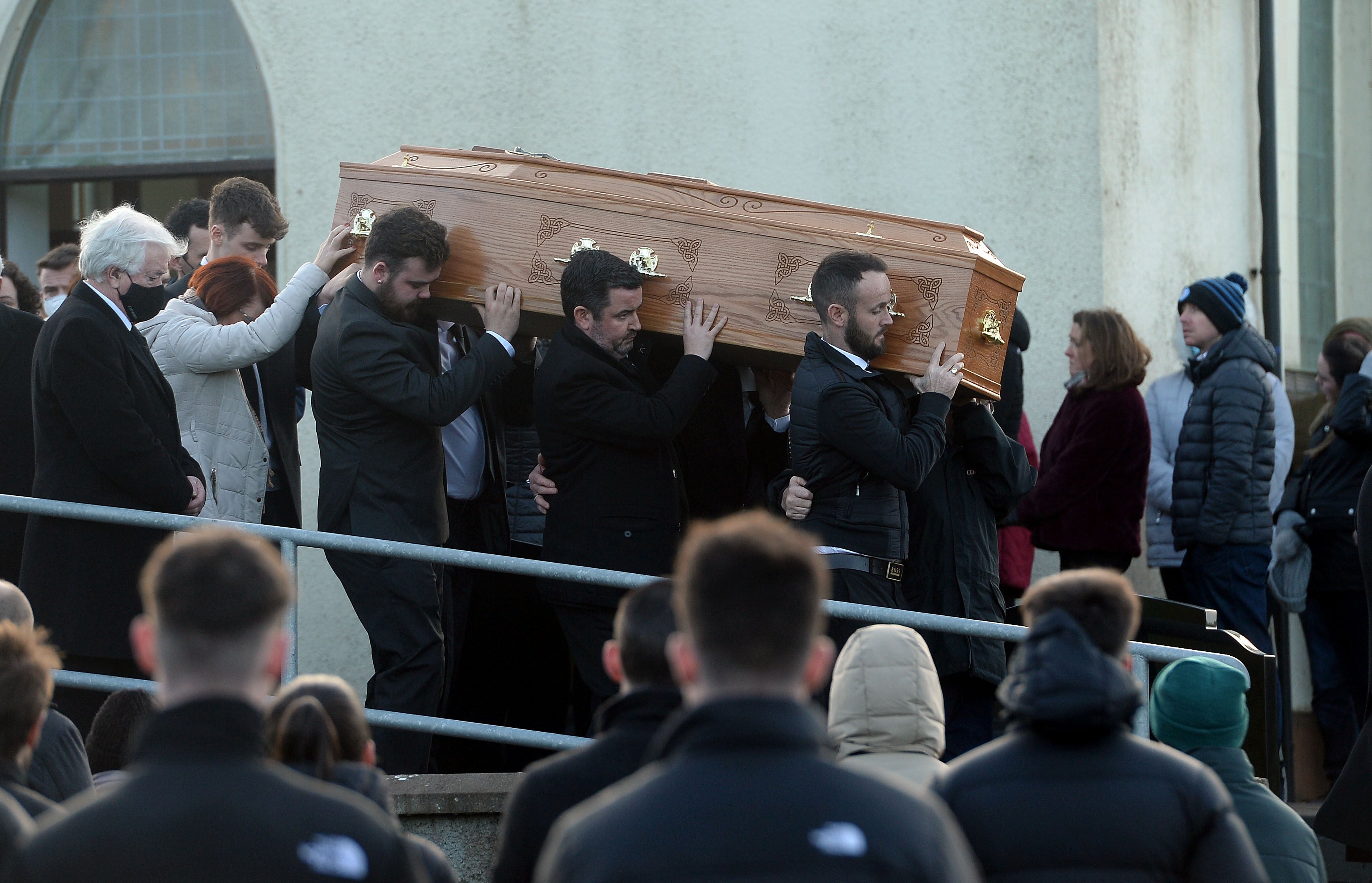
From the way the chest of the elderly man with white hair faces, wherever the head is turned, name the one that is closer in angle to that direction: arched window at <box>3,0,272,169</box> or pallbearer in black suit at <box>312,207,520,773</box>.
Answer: the pallbearer in black suit

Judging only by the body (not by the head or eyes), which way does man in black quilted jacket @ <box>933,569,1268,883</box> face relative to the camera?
away from the camera

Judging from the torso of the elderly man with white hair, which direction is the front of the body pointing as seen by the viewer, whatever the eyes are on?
to the viewer's right

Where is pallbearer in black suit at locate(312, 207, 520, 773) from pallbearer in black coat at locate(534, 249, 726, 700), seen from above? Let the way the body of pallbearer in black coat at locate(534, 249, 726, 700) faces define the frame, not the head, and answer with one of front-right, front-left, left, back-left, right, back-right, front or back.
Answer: back

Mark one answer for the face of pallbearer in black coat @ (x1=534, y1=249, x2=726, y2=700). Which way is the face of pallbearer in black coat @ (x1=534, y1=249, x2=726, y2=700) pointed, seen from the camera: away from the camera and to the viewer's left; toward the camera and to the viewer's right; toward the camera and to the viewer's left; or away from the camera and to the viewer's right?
toward the camera and to the viewer's right

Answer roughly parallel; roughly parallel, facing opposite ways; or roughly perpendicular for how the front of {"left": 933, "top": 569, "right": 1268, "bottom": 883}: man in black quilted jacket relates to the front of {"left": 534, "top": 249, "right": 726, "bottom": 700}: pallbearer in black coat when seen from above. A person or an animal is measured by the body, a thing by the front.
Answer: roughly perpendicular

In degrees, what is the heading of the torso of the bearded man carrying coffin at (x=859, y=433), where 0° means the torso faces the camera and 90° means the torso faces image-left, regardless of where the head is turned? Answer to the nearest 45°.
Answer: approximately 270°

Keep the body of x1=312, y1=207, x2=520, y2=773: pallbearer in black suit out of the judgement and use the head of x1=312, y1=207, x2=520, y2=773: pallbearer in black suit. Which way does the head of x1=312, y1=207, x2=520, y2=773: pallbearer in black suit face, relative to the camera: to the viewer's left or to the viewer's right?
to the viewer's right

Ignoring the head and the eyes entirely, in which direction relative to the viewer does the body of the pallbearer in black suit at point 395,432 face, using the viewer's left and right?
facing to the right of the viewer

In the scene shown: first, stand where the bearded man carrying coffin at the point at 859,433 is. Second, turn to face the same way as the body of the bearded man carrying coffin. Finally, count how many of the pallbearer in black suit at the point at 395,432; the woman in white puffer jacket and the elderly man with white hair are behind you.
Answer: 3

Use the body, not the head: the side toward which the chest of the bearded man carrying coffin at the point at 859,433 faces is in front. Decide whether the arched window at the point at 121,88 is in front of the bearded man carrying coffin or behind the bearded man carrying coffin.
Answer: behind

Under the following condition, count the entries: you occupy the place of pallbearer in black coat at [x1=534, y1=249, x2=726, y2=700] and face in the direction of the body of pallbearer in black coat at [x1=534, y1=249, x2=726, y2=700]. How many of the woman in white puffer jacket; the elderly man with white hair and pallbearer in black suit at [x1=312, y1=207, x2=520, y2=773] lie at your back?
3

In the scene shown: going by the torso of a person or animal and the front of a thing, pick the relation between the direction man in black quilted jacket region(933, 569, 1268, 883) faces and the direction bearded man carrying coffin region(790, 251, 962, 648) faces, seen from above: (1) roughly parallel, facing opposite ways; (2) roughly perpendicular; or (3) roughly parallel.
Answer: roughly perpendicular

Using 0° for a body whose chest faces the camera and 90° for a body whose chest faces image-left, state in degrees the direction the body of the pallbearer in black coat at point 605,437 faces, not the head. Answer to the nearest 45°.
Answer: approximately 270°
